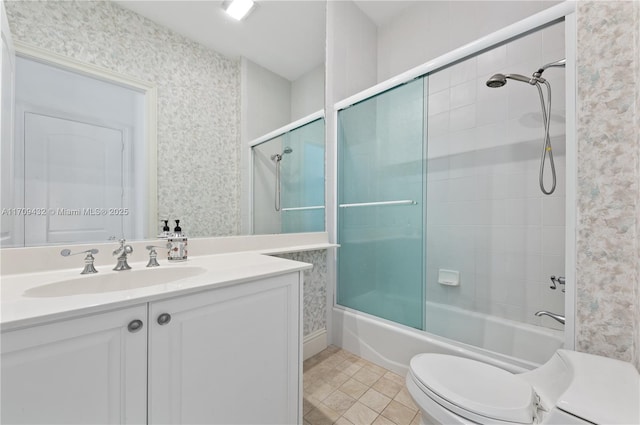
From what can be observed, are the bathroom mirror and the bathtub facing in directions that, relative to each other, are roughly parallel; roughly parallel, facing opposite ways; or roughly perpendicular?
roughly perpendicular

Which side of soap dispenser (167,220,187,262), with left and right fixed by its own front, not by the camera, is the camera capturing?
front

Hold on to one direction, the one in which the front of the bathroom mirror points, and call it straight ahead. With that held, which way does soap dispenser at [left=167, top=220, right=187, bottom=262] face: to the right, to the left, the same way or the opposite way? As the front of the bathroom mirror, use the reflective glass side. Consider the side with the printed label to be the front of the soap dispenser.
the same way

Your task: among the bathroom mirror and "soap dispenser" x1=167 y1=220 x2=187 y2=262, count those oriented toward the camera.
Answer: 2

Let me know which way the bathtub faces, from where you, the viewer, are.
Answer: facing the viewer and to the left of the viewer

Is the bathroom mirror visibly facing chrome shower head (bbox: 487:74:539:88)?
no

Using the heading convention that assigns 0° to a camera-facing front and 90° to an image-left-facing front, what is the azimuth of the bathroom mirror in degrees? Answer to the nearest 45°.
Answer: approximately 0°

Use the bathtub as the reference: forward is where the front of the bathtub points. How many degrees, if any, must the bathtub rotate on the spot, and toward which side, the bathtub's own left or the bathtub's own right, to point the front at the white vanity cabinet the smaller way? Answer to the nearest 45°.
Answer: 0° — it already faces it
